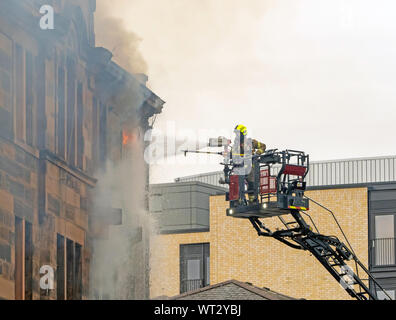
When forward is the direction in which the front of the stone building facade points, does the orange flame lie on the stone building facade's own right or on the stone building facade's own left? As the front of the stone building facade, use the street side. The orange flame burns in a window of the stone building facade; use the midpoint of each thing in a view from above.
on the stone building facade's own left

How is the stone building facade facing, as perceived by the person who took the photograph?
facing the viewer and to the right of the viewer
